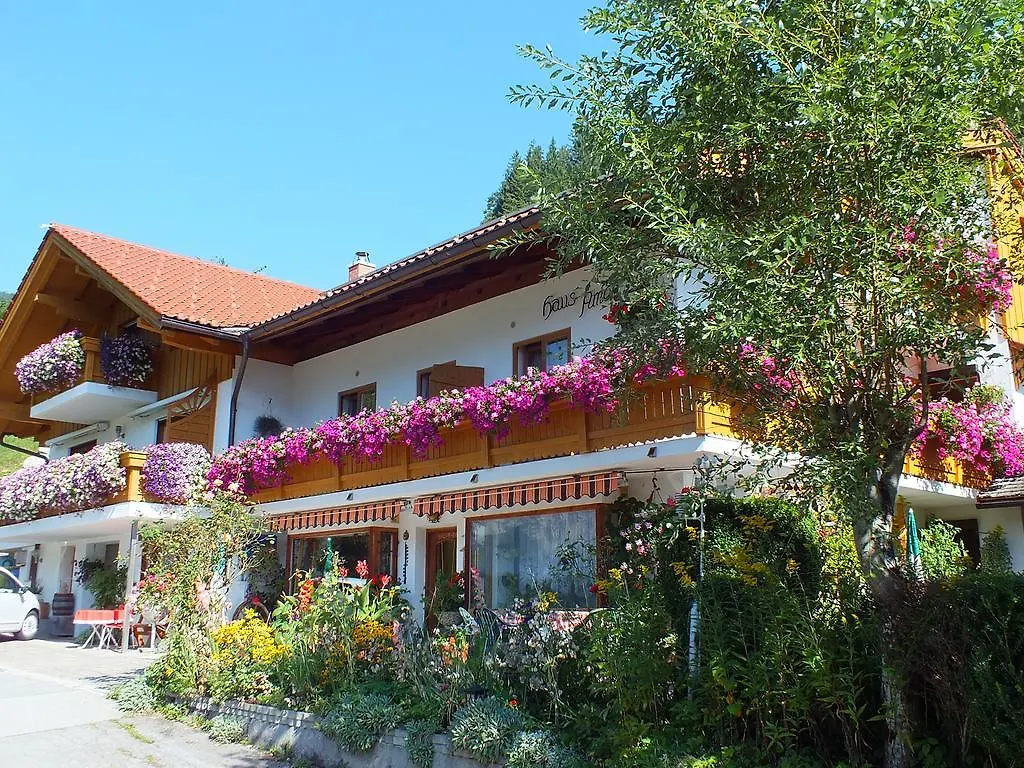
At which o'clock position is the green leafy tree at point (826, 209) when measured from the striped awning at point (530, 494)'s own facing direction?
The green leafy tree is roughly at 10 o'clock from the striped awning.

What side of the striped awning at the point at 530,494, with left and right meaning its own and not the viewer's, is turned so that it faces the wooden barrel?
right

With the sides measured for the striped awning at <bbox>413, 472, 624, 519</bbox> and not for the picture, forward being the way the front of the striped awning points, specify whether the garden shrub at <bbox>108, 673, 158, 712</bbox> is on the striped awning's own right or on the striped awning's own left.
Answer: on the striped awning's own right

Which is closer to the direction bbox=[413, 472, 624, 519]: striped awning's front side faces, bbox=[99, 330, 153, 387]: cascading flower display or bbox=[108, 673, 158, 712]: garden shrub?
the garden shrub

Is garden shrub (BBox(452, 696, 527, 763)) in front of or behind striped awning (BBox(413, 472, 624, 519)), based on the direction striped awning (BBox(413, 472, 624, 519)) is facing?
in front

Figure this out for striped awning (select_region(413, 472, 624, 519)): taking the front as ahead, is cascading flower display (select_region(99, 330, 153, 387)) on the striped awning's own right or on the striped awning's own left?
on the striped awning's own right

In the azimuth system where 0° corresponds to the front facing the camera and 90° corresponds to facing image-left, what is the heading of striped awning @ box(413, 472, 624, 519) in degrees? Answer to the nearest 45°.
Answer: approximately 45°

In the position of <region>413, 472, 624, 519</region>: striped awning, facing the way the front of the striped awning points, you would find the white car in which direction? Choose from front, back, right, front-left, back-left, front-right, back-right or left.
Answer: right

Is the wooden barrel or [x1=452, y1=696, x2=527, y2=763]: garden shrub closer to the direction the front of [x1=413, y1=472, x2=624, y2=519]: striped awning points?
the garden shrub

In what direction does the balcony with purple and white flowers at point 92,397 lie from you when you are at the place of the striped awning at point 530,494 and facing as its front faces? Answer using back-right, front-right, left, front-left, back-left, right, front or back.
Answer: right

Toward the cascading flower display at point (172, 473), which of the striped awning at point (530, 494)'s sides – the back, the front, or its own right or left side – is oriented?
right

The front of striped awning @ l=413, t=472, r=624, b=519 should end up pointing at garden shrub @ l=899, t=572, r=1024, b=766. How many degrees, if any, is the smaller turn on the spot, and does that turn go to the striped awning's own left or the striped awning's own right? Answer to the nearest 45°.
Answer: approximately 45° to the striped awning's own left

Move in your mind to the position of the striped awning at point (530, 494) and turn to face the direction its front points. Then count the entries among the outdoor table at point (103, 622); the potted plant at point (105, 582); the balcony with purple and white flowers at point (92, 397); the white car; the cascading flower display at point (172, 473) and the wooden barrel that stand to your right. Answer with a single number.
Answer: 6

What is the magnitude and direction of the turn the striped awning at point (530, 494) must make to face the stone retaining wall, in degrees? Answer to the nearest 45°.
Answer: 0° — it already faces it

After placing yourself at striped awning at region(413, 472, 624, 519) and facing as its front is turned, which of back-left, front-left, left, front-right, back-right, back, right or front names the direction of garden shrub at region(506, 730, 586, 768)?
front-left

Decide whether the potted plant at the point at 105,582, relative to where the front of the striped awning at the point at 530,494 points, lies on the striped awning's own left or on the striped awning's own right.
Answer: on the striped awning's own right
